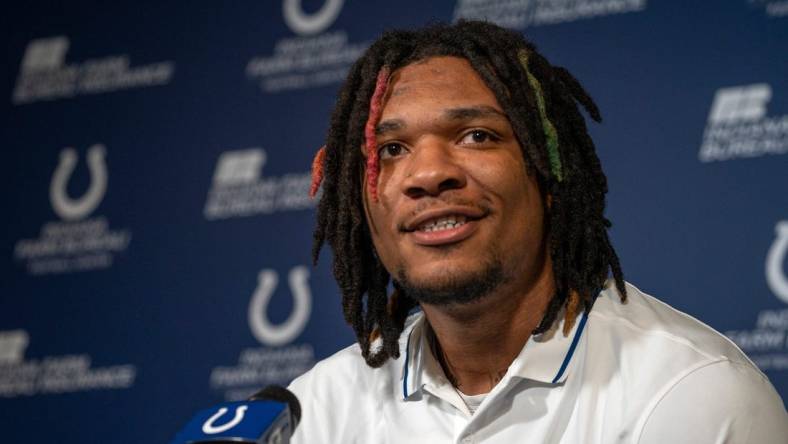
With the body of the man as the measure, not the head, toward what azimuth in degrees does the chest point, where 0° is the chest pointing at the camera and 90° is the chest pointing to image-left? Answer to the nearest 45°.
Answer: approximately 45°
